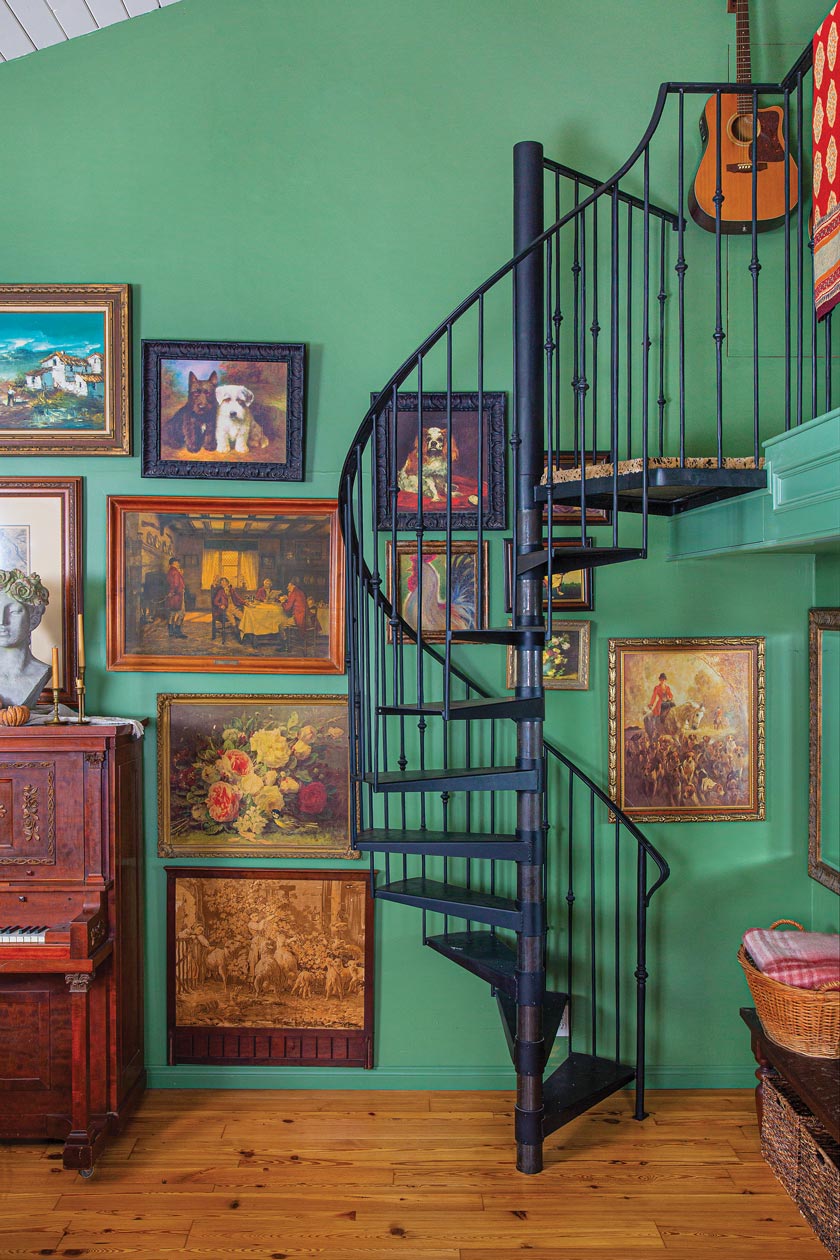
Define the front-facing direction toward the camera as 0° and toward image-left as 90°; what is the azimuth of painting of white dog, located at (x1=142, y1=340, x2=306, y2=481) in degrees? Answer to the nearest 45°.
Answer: approximately 0°

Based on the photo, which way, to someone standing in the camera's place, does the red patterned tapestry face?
facing to the left of the viewer

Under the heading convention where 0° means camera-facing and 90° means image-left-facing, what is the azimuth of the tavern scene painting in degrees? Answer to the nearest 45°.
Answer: approximately 0°

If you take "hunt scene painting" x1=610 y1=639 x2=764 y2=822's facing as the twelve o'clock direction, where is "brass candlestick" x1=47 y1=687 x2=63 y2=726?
The brass candlestick is roughly at 2 o'clock from the hunt scene painting.

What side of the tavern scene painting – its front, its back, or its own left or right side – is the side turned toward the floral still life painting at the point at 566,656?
left

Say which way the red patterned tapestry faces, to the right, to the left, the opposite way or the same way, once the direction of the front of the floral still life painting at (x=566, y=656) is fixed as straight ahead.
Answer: to the right

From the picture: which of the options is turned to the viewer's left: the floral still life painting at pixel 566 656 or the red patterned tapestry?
the red patterned tapestry
